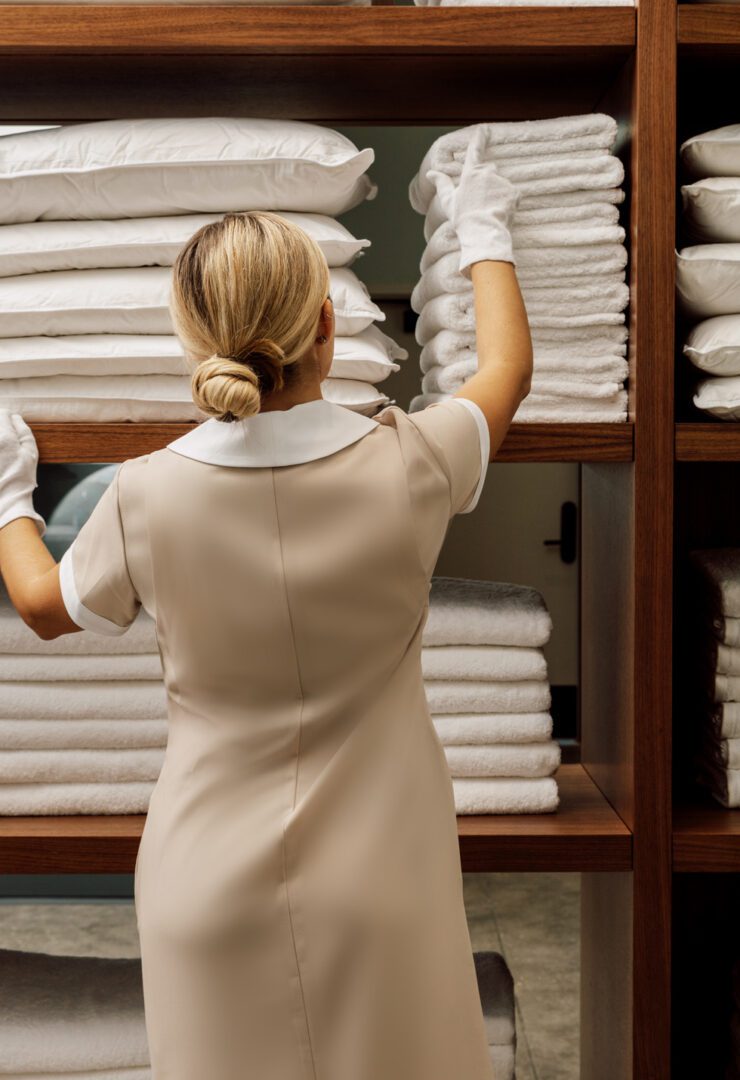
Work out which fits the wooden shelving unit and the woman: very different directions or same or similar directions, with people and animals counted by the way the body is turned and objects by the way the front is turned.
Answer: very different directions

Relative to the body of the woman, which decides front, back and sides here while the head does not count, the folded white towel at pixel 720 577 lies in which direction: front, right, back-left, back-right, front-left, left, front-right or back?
front-right

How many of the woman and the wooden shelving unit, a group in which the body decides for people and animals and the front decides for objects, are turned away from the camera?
1

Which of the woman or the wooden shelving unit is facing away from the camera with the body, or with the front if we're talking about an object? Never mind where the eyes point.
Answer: the woman

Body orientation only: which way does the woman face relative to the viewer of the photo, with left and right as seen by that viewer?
facing away from the viewer

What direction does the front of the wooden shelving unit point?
toward the camera
